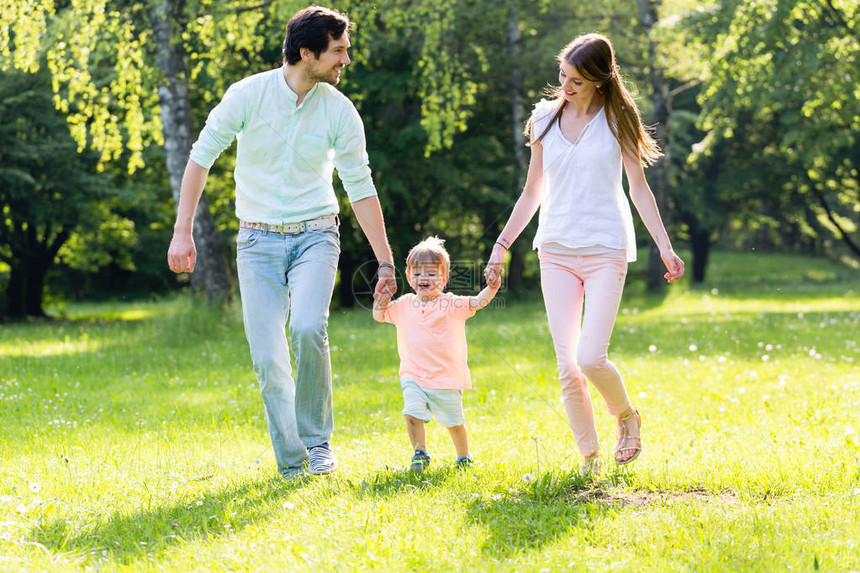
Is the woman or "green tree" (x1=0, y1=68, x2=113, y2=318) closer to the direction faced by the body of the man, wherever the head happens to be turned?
the woman

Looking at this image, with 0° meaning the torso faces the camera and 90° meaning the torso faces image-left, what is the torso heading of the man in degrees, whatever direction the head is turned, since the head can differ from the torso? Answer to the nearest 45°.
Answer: approximately 0°

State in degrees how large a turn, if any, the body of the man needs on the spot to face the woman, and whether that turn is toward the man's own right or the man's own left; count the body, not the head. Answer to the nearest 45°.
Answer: approximately 90° to the man's own left

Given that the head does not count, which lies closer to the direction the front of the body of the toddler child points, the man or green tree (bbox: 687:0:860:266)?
the man

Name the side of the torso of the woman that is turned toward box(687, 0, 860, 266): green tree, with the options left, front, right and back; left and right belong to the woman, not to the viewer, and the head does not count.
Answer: back

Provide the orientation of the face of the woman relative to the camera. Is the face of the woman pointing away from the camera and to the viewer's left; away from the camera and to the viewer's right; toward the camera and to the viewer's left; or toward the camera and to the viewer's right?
toward the camera and to the viewer's left

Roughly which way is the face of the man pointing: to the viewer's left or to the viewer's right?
to the viewer's right

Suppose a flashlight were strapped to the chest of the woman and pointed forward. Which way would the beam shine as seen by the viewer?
toward the camera

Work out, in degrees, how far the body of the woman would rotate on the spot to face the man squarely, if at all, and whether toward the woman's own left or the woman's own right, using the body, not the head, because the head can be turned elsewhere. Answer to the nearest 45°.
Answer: approximately 90° to the woman's own right

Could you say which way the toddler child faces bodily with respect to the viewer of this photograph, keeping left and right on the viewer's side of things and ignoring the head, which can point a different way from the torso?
facing the viewer
